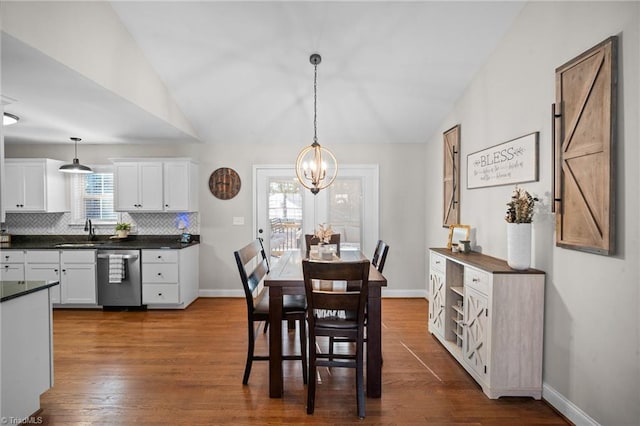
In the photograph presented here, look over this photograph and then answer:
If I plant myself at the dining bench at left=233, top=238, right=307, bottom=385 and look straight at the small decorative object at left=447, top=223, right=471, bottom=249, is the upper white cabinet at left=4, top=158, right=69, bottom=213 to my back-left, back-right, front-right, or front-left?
back-left

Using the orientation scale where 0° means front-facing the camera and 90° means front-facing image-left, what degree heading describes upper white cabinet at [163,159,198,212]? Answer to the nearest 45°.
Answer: approximately 45°

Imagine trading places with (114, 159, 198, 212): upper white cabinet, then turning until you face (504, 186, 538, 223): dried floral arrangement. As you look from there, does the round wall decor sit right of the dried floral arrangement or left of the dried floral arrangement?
left

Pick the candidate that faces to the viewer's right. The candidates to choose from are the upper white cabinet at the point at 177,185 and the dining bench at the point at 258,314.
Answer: the dining bench

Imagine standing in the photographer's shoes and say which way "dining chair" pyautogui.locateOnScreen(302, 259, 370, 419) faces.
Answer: facing away from the viewer

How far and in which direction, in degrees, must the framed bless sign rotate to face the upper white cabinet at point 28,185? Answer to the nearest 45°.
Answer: approximately 45° to its right

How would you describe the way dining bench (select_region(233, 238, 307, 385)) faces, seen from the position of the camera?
facing to the right of the viewer

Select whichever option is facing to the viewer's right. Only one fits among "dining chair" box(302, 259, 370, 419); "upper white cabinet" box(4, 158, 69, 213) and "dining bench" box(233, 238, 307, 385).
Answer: "dining bench" box(233, 238, 307, 385)

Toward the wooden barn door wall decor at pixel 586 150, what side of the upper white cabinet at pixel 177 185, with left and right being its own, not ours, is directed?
left

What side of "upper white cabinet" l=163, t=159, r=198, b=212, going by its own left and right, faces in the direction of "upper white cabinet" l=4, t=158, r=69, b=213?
right

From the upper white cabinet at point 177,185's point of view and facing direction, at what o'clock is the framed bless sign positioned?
The framed bless sign is roughly at 9 o'clock from the upper white cabinet.

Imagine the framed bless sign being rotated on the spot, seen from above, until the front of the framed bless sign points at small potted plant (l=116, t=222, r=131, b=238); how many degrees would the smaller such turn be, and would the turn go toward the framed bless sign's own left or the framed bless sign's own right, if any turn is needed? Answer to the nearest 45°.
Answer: approximately 45° to the framed bless sign's own right

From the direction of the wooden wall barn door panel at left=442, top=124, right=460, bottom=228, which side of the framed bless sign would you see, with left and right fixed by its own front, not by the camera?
right

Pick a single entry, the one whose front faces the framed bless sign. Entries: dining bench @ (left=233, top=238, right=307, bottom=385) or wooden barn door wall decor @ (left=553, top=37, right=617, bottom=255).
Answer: the dining bench
